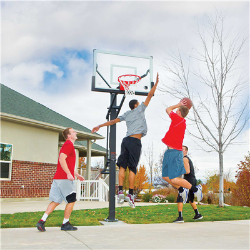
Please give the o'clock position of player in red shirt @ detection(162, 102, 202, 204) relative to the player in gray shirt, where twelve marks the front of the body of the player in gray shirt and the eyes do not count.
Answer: The player in red shirt is roughly at 2 o'clock from the player in gray shirt.

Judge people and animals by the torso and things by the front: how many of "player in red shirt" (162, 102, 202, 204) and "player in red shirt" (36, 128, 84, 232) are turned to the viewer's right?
1

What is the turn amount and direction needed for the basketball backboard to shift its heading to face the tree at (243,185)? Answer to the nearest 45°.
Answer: approximately 90° to its left

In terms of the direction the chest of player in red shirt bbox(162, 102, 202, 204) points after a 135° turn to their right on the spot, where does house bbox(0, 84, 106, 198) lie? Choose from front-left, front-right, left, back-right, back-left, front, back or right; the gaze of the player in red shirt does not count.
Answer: back-left

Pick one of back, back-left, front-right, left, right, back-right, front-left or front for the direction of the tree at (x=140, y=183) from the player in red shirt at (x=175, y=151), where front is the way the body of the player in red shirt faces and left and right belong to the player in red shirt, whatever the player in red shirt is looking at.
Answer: front-right

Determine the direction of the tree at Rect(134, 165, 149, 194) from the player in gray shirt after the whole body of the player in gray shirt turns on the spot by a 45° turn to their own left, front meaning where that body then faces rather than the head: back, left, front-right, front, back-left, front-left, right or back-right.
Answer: front

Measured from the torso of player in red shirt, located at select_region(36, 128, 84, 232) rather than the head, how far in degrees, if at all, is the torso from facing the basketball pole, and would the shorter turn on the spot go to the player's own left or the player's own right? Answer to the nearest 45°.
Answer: approximately 45° to the player's own left

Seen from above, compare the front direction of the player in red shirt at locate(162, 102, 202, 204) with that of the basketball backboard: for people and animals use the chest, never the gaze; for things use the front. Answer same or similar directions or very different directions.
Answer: very different directions

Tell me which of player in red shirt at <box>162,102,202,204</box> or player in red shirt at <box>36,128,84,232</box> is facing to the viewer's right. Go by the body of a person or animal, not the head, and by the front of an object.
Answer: player in red shirt at <box>36,128,84,232</box>

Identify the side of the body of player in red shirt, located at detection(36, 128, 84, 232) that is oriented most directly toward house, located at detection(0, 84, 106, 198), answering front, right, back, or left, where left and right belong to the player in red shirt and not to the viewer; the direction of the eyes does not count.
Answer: left

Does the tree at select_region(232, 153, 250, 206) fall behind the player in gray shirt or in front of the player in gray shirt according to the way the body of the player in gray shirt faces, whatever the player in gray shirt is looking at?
in front

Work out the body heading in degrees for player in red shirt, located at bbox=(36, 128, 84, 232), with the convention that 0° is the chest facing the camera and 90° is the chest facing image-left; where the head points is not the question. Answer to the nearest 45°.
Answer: approximately 270°

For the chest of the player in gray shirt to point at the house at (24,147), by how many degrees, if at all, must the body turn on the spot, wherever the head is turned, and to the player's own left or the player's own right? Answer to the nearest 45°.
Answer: approximately 90° to the player's own left
